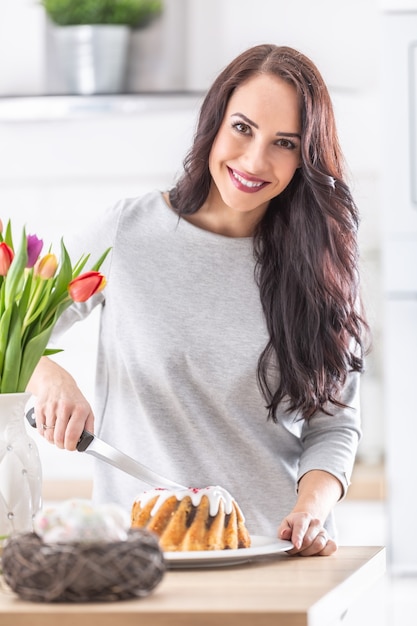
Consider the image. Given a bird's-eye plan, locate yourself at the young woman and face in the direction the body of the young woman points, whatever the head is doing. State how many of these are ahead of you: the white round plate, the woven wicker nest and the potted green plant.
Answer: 2

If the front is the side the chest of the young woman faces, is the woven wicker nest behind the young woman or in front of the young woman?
in front

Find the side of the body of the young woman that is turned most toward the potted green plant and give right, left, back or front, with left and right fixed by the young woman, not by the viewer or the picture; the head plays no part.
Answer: back

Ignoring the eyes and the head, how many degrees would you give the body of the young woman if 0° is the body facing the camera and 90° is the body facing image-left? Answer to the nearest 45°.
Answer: approximately 0°

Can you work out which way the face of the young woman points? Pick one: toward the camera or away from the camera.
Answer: toward the camera

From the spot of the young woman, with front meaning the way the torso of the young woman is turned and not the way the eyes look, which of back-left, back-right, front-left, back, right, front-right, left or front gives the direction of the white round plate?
front
